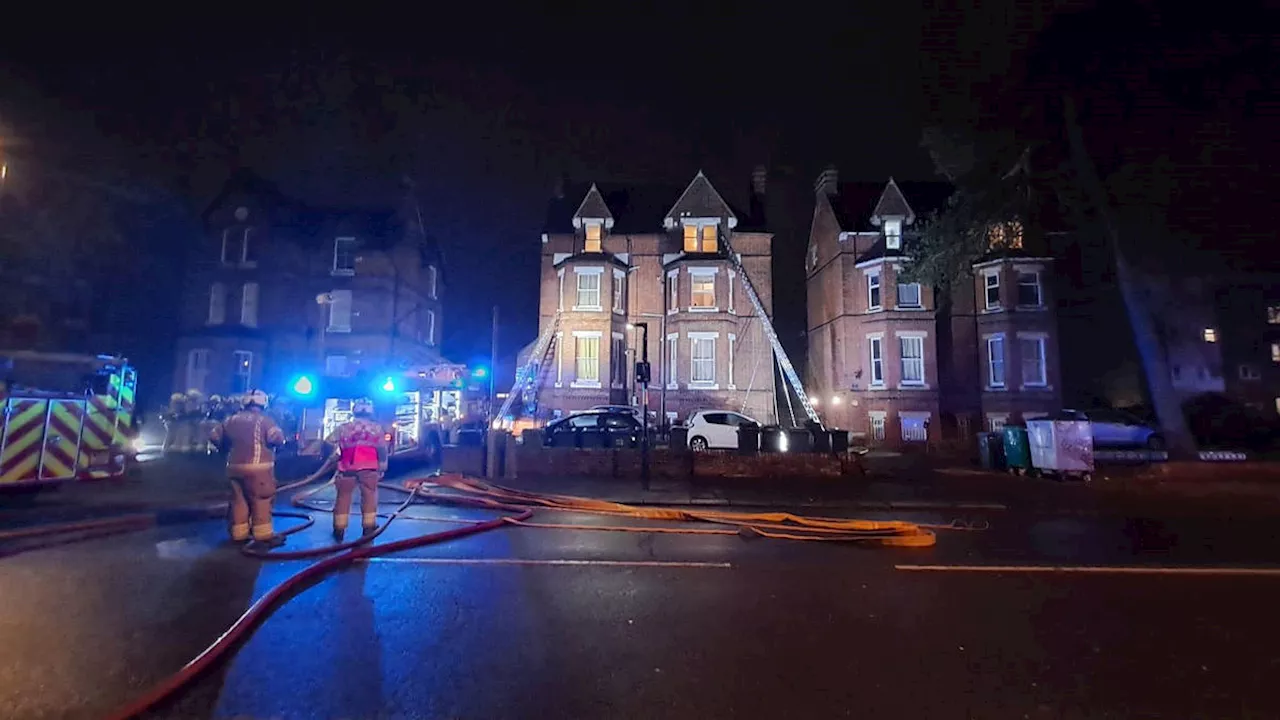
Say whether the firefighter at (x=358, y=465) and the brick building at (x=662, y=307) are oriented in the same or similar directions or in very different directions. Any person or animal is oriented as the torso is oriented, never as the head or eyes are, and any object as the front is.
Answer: very different directions

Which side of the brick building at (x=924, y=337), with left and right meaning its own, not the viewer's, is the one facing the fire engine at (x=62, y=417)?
right

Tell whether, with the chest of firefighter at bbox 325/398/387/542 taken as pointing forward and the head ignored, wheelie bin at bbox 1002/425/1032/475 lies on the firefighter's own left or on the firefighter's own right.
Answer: on the firefighter's own right

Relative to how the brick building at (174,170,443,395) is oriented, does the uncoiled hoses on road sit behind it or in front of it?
in front

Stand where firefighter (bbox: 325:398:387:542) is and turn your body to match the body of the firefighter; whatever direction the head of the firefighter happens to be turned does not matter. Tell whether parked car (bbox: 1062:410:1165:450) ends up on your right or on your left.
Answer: on your right

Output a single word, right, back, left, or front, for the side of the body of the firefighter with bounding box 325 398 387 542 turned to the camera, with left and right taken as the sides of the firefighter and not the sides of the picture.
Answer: back

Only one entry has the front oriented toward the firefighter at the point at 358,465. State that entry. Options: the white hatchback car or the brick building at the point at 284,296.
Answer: the brick building

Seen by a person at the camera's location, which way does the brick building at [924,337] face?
facing the viewer and to the right of the viewer

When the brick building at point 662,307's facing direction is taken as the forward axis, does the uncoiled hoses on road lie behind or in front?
in front

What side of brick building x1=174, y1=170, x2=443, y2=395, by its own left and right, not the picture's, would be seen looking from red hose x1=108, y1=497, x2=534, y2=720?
front

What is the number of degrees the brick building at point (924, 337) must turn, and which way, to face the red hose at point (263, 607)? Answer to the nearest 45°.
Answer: approximately 45° to its right

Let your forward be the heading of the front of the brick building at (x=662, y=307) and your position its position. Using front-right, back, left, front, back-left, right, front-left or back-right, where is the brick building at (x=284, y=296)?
right

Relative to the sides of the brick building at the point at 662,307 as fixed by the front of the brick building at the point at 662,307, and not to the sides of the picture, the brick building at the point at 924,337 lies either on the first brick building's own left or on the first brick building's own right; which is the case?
on the first brick building's own left

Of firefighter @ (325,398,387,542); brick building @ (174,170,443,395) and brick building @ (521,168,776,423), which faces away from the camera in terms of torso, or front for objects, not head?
the firefighter
